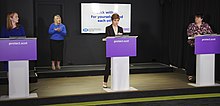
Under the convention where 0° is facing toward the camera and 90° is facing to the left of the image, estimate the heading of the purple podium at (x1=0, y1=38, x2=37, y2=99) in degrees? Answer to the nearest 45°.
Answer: approximately 0°

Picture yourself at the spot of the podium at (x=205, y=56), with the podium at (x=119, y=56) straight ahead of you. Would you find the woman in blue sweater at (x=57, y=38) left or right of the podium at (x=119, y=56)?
right

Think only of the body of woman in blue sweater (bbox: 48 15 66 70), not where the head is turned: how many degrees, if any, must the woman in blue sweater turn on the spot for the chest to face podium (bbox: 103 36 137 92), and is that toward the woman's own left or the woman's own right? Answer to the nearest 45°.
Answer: approximately 45° to the woman's own left

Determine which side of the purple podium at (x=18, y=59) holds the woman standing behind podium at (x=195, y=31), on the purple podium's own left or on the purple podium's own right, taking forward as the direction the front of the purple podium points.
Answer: on the purple podium's own left

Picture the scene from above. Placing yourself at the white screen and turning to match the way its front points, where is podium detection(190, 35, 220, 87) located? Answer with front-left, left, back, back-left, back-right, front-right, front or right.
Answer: front-left

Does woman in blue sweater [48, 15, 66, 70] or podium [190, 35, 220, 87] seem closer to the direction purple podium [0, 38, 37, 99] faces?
the podium

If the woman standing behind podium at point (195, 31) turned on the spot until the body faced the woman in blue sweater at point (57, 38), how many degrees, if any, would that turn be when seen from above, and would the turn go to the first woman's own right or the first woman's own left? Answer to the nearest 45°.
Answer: approximately 45° to the first woman's own right

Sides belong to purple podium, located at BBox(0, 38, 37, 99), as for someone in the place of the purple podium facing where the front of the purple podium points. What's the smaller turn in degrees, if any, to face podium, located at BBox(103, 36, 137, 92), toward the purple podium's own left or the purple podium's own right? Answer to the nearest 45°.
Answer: approximately 90° to the purple podium's own left

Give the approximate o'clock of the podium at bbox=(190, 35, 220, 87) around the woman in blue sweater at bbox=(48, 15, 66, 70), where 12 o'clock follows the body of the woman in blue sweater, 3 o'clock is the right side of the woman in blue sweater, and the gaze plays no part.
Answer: The podium is roughly at 10 o'clock from the woman in blue sweater.

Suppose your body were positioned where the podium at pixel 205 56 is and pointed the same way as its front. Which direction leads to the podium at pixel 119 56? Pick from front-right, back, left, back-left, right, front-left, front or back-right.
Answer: front-right

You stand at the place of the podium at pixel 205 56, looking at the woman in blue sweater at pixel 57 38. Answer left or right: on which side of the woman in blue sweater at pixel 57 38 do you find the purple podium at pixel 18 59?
left
